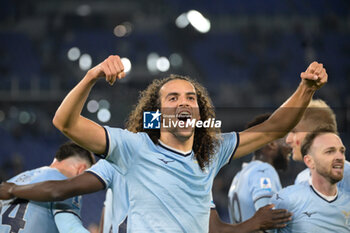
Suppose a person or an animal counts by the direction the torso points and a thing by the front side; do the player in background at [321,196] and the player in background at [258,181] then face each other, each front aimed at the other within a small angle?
no

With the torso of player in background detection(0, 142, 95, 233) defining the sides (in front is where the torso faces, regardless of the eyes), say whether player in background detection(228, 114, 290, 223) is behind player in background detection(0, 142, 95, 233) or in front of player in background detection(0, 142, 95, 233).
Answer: in front

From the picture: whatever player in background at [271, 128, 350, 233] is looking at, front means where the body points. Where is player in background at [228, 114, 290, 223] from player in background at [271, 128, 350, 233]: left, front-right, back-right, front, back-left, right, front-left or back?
back

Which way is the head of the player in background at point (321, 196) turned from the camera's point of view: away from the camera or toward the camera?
toward the camera

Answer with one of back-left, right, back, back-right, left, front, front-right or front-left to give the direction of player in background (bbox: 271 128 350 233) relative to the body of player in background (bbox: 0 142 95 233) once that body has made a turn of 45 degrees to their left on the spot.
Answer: right

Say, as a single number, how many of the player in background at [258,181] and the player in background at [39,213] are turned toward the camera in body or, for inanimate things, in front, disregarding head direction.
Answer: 0

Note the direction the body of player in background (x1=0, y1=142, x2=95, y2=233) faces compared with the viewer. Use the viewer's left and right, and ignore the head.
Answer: facing away from the viewer and to the right of the viewer

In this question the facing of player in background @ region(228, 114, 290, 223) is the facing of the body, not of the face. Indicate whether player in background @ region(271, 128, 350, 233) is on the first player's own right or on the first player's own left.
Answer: on the first player's own right

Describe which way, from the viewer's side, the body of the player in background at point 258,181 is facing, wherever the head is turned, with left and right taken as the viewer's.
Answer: facing away from the viewer and to the right of the viewer

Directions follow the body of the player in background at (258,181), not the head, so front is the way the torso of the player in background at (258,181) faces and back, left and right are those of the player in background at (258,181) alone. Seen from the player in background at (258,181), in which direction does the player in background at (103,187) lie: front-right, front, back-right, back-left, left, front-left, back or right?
back
